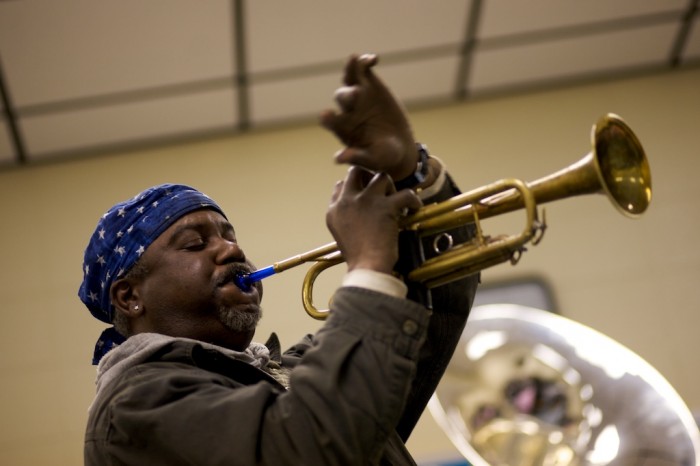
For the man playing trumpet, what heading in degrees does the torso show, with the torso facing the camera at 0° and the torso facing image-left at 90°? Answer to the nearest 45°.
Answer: approximately 270°
